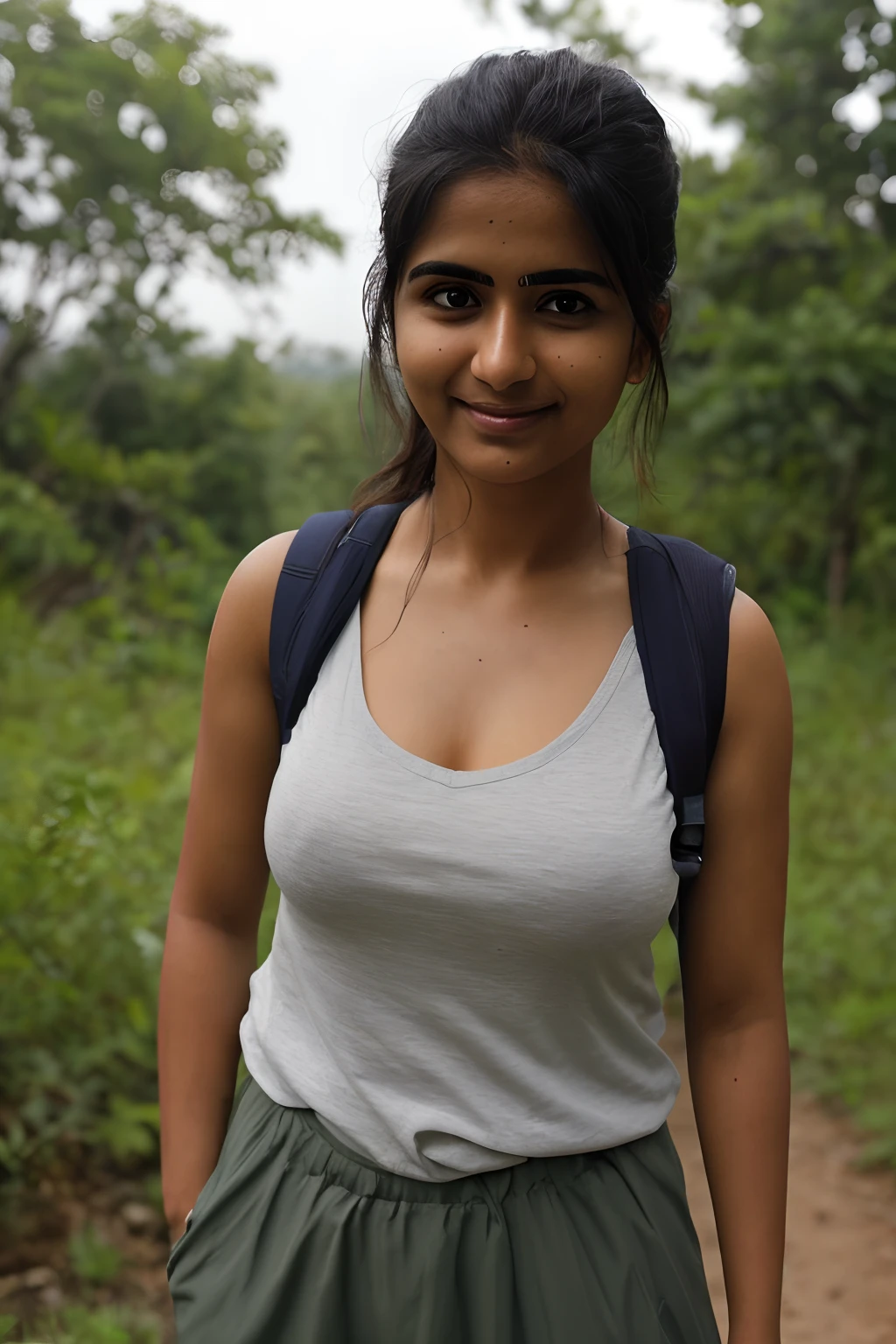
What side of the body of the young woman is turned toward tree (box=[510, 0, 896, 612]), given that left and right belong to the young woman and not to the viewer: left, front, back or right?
back

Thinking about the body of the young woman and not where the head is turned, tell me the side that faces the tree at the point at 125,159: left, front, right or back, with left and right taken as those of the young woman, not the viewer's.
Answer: back

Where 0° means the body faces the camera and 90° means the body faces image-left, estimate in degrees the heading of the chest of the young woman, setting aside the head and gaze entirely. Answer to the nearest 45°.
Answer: approximately 0°
